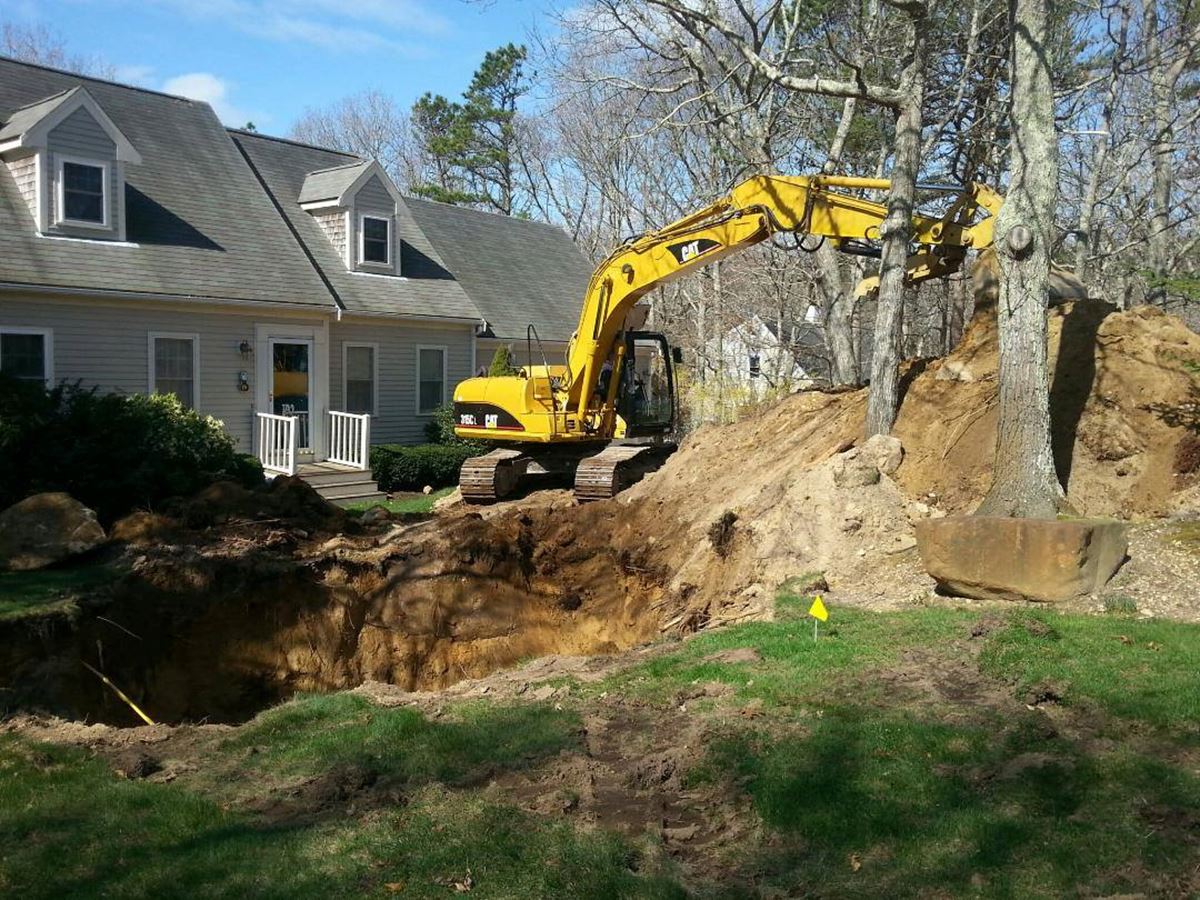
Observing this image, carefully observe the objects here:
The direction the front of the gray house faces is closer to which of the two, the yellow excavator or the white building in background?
the yellow excavator

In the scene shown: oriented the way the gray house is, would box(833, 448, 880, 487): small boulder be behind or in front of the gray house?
in front

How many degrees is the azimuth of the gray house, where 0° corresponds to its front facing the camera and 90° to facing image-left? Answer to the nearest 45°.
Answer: approximately 315°

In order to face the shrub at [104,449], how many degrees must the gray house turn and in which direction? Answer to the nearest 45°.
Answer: approximately 45° to its right

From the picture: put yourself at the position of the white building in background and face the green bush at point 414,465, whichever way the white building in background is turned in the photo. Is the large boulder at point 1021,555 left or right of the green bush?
left

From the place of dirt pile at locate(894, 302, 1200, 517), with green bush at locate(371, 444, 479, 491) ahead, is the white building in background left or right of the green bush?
right
